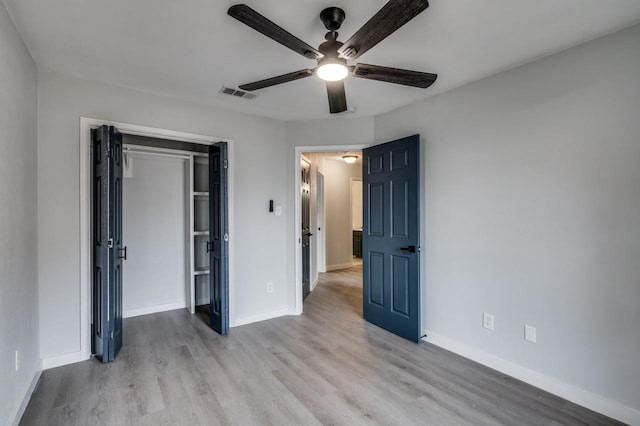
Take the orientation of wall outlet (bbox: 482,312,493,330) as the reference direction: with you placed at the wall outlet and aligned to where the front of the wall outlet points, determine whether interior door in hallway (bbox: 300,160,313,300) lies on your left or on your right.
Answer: on your right

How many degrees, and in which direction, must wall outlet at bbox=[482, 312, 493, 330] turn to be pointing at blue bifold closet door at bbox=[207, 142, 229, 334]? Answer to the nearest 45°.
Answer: approximately 45° to its right

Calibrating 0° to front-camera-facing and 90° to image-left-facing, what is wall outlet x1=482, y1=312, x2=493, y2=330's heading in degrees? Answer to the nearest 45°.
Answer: approximately 45°

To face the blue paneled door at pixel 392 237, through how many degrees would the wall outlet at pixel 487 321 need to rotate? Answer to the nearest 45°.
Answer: approximately 45° to its right

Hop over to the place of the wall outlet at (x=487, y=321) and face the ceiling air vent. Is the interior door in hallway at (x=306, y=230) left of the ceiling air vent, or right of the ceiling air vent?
right

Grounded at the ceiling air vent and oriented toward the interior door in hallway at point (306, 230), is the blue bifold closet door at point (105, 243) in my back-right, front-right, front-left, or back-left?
back-left

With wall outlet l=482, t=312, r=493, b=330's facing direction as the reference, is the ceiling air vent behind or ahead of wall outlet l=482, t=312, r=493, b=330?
ahead
